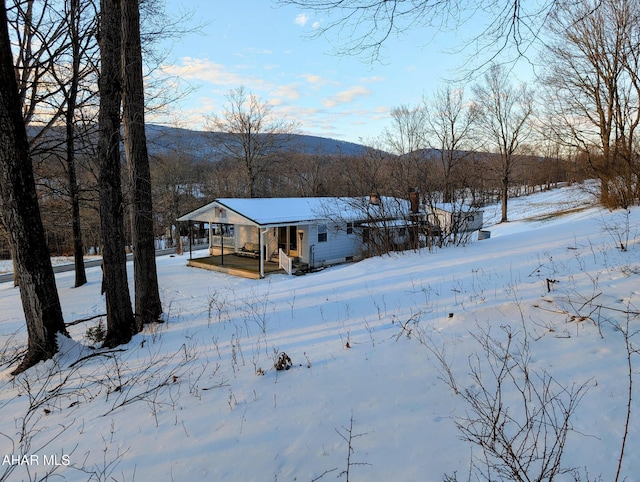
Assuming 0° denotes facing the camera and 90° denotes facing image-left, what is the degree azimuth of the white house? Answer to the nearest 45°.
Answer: approximately 45°
